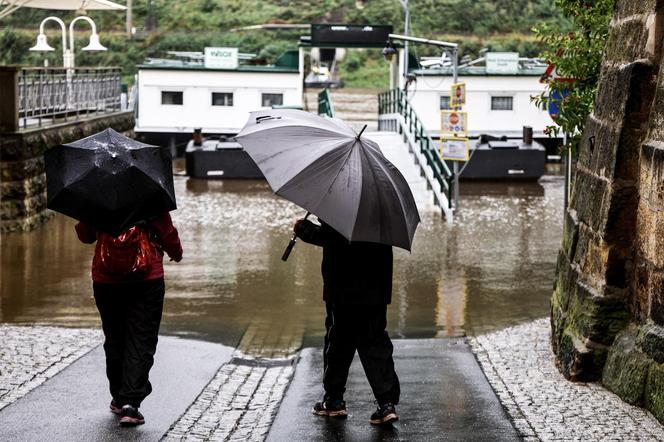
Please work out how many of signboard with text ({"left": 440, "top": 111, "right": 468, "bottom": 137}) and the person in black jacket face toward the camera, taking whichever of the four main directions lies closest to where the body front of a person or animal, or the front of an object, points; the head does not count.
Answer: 1

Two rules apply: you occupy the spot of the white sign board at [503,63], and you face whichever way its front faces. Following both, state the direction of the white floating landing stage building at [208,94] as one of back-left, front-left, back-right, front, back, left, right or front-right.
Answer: right

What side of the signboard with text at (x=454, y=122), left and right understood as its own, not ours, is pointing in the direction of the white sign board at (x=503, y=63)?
back

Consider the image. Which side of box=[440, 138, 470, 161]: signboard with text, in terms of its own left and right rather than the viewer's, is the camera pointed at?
front

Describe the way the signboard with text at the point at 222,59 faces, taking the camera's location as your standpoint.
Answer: facing the viewer

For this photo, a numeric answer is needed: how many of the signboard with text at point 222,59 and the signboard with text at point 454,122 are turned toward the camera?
2

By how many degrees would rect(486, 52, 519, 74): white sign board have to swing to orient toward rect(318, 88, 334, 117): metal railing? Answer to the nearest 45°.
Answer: approximately 45° to its right

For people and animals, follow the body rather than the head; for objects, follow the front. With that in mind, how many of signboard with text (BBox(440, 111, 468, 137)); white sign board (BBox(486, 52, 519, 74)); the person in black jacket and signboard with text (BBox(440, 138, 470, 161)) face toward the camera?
3

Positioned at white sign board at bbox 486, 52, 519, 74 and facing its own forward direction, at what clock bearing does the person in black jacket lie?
The person in black jacket is roughly at 12 o'clock from the white sign board.

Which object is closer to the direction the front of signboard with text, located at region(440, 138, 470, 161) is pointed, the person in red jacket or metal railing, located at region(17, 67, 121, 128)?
the person in red jacket

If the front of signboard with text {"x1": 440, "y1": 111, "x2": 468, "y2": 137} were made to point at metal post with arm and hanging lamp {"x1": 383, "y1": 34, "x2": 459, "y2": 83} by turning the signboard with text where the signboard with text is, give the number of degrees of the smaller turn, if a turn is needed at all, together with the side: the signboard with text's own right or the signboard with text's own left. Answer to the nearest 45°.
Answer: approximately 180°
